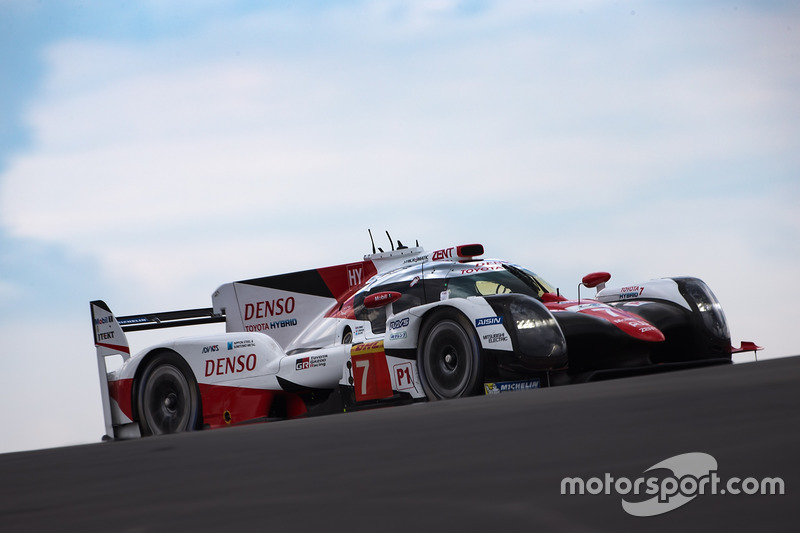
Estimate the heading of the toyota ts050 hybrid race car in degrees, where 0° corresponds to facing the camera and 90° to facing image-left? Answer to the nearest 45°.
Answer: approximately 315°
